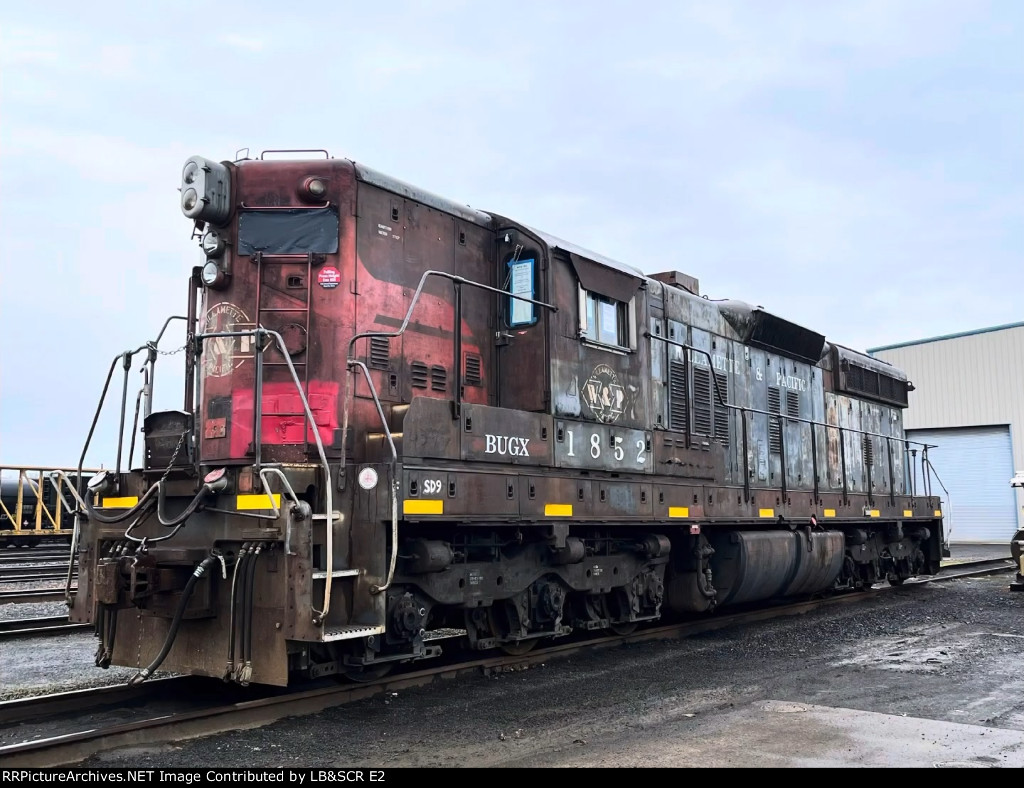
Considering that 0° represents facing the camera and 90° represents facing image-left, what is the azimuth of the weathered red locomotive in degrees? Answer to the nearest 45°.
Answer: approximately 45°

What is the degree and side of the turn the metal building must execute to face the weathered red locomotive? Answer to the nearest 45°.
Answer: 0° — it already faces it

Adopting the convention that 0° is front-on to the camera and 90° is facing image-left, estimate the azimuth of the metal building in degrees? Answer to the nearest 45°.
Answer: approximately 0°

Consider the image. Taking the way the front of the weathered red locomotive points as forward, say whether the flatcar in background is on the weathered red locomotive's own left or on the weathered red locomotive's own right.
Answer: on the weathered red locomotive's own right

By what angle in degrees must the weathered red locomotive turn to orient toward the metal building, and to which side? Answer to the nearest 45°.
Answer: approximately 180°

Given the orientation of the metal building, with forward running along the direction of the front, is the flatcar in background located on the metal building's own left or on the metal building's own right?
on the metal building's own right

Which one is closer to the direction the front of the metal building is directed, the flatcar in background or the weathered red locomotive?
the weathered red locomotive
